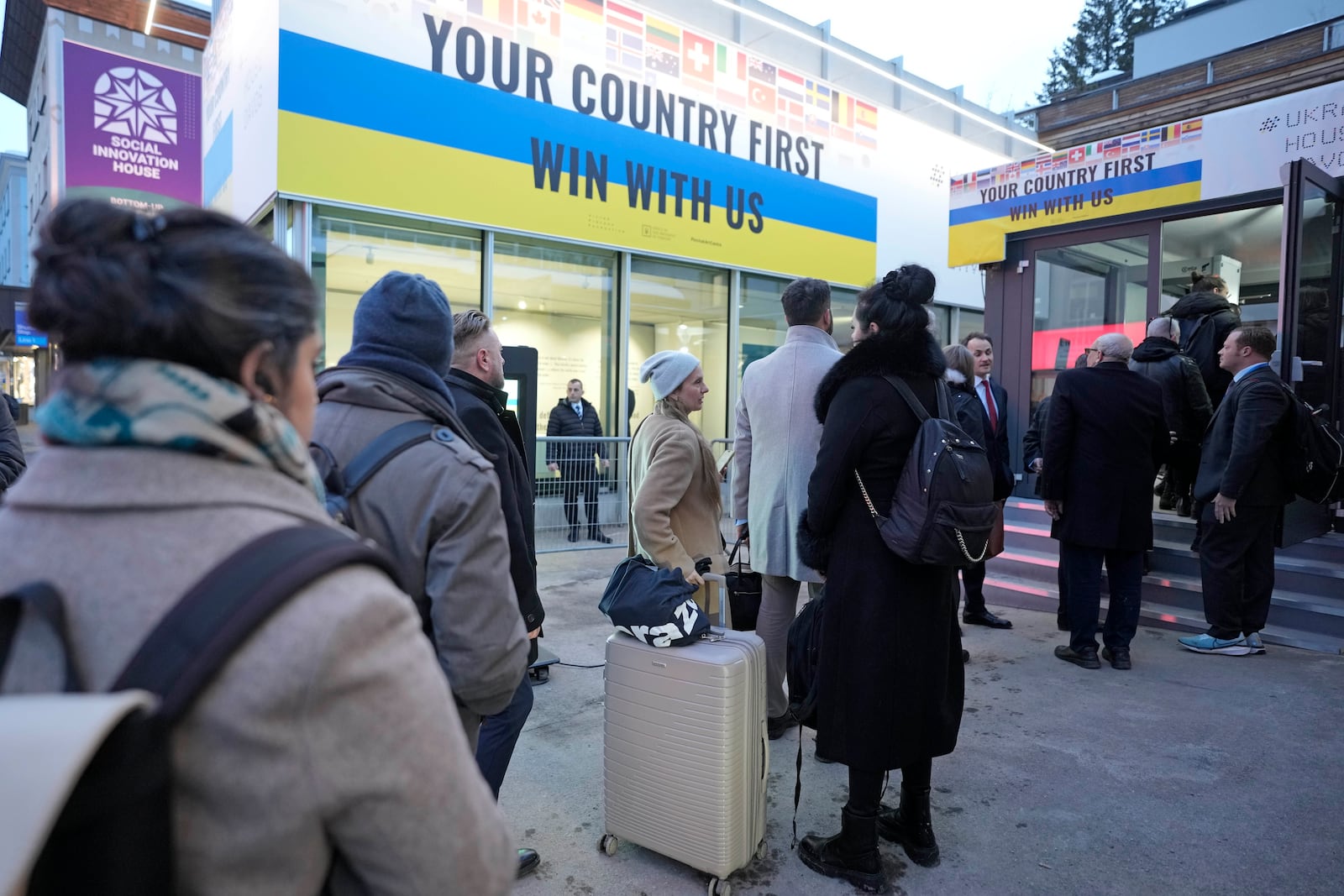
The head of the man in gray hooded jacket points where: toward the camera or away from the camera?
away from the camera

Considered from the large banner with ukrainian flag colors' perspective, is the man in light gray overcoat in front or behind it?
in front

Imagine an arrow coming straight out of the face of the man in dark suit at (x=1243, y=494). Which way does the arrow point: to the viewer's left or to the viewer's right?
to the viewer's left

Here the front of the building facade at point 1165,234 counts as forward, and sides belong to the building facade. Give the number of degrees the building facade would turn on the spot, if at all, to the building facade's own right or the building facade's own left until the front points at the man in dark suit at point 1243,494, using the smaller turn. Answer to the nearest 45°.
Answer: approximately 45° to the building facade's own left

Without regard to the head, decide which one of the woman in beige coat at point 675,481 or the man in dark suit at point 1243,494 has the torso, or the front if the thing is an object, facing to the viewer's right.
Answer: the woman in beige coat

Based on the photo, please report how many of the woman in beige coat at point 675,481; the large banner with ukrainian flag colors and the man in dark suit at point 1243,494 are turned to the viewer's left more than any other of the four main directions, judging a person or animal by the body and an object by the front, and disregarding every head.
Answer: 1

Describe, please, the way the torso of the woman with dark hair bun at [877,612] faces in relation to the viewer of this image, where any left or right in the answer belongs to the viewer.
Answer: facing away from the viewer and to the left of the viewer

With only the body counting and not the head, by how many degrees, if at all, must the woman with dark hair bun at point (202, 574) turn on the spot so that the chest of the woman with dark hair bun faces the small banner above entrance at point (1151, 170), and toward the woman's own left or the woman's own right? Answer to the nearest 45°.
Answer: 0° — they already face it

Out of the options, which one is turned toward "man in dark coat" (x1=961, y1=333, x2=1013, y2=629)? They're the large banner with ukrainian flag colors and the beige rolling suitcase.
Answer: the large banner with ukrainian flag colors

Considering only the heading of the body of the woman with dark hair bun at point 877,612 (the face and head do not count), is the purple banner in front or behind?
in front

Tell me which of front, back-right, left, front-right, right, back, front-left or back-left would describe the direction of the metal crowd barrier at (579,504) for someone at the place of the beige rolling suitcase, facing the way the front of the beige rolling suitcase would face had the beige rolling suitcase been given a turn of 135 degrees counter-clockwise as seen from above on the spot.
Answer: left

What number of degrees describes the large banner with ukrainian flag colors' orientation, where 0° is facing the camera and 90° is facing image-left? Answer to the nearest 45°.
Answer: approximately 315°

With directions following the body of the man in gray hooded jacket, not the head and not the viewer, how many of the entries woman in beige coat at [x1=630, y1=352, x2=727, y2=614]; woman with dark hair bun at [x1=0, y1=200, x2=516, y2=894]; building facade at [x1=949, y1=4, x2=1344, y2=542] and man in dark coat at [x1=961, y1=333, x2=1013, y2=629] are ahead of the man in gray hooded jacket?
3
